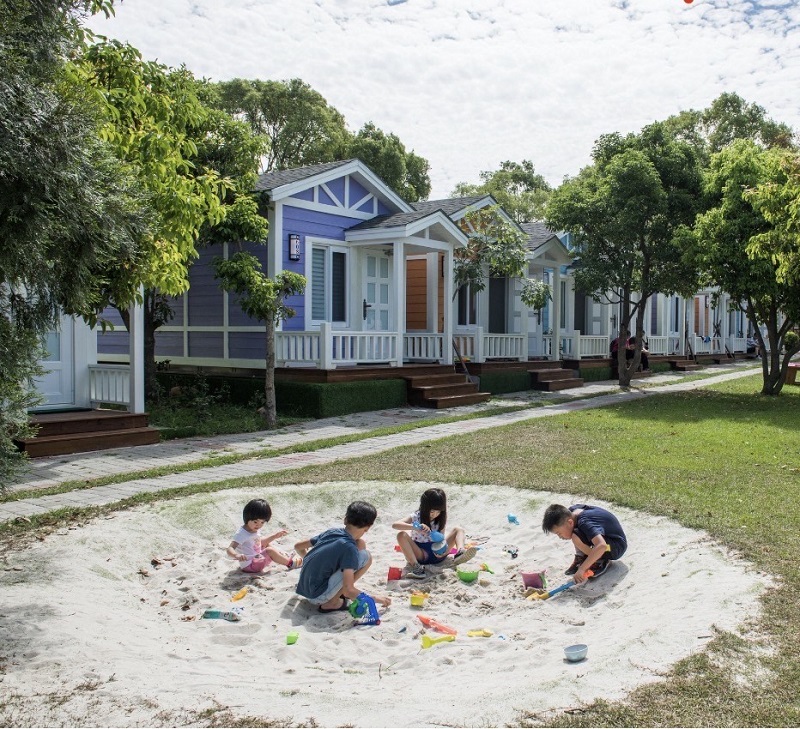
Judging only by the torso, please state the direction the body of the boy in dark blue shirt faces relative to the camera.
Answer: to the viewer's left

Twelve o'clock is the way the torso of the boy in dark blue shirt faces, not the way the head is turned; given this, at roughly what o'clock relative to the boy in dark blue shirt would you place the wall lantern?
The wall lantern is roughly at 2 o'clock from the boy in dark blue shirt.

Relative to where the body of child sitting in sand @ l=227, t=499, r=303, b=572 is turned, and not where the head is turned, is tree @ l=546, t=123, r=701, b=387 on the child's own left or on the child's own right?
on the child's own left

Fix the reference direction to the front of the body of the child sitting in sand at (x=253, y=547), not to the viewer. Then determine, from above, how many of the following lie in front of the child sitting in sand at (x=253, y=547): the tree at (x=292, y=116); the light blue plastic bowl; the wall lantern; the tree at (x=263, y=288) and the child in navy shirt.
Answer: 2

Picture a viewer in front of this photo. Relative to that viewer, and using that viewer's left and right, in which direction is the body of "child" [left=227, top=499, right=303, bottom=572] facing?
facing the viewer and to the right of the viewer

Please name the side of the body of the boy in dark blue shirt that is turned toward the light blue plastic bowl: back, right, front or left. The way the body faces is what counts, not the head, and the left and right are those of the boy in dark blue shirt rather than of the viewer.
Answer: left
